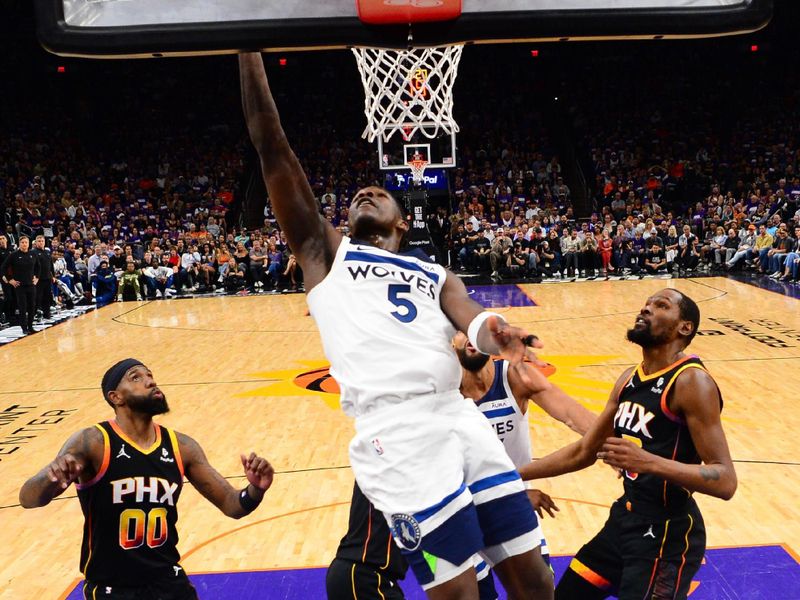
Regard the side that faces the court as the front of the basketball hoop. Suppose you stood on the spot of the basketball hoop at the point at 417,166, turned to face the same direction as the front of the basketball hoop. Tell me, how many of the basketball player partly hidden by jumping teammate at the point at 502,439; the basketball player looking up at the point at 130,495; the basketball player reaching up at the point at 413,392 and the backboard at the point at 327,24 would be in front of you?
4

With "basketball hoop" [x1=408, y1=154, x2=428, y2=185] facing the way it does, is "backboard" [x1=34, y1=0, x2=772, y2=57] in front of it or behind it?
in front

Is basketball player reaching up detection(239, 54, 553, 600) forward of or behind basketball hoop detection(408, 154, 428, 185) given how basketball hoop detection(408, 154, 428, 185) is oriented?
forward

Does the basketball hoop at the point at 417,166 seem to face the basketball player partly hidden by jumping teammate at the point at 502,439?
yes

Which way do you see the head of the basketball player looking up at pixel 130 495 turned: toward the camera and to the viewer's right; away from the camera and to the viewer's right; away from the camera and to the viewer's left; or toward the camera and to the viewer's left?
toward the camera and to the viewer's right

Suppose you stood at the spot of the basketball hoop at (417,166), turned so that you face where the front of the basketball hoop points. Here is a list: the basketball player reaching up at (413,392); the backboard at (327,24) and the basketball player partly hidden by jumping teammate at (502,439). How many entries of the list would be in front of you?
3

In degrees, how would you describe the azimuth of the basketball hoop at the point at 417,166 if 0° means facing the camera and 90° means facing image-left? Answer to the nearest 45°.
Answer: approximately 0°

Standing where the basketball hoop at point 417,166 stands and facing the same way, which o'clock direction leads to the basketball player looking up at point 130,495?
The basketball player looking up is roughly at 12 o'clock from the basketball hoop.
